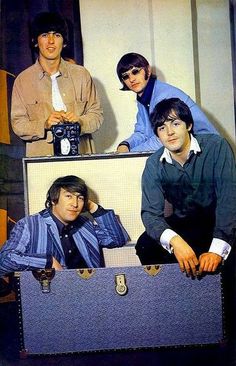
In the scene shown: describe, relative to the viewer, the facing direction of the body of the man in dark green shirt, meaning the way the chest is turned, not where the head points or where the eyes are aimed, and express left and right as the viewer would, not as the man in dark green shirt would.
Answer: facing the viewer

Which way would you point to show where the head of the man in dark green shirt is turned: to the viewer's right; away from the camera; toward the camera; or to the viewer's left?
toward the camera

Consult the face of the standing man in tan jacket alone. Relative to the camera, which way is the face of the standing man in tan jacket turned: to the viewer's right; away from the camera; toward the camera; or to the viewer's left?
toward the camera

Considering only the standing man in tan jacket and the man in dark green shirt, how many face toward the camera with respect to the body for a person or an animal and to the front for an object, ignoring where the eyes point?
2

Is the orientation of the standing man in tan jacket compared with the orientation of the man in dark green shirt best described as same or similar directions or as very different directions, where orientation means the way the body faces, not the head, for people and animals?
same or similar directions
